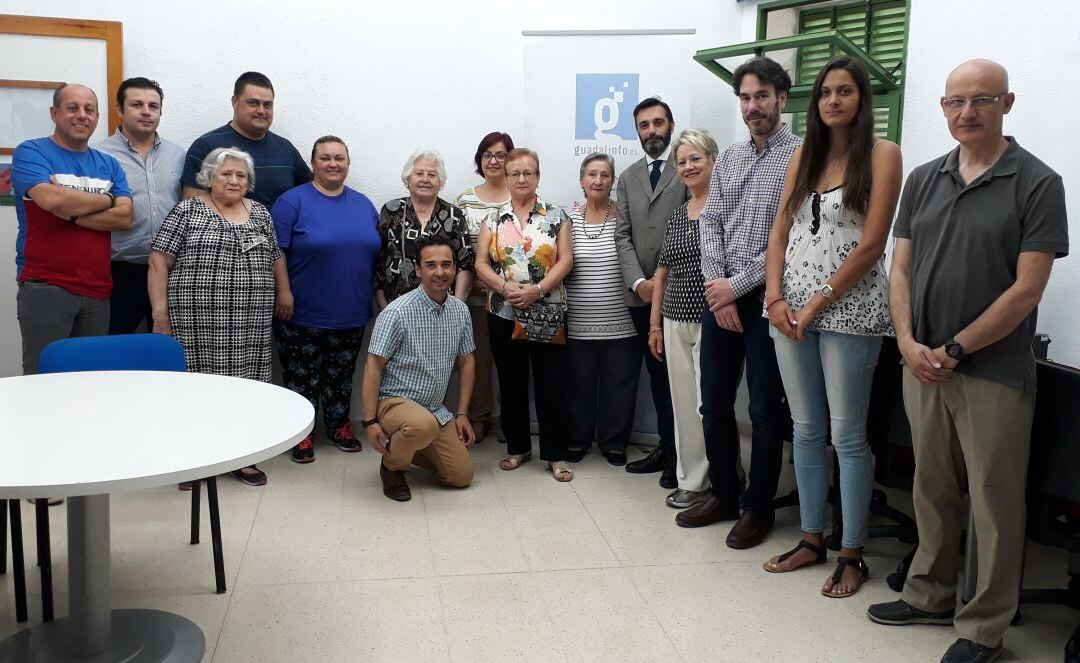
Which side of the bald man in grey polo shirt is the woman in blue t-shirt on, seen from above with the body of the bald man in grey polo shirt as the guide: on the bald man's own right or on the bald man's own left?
on the bald man's own right

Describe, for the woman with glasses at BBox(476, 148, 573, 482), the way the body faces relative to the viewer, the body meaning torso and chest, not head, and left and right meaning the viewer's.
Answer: facing the viewer

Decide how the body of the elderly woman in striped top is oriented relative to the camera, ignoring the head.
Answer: toward the camera

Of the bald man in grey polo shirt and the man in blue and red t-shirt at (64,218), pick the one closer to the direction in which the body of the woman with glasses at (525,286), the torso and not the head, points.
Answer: the bald man in grey polo shirt

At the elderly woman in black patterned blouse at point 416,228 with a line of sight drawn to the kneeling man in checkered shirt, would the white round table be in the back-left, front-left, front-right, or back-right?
front-right

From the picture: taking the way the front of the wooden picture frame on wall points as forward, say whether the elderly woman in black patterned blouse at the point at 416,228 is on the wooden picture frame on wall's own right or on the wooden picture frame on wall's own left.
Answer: on the wooden picture frame on wall's own left

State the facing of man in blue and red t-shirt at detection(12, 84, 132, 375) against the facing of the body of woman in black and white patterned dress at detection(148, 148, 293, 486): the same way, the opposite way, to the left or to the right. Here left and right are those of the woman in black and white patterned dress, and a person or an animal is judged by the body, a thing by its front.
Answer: the same way

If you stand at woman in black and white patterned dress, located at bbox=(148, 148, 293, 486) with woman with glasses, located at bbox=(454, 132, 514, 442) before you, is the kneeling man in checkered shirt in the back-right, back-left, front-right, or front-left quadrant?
front-right

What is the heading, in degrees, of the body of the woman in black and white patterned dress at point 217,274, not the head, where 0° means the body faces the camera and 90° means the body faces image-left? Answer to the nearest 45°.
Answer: approximately 315°

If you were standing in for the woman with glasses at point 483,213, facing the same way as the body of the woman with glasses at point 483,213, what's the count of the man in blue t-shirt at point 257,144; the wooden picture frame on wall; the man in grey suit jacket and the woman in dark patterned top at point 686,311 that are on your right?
2

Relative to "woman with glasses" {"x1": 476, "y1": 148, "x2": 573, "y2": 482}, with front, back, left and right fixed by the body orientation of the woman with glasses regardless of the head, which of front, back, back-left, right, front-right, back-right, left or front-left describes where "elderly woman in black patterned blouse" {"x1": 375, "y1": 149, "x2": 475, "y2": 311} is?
back-right

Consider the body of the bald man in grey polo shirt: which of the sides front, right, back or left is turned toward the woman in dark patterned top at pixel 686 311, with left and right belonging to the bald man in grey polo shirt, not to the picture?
right

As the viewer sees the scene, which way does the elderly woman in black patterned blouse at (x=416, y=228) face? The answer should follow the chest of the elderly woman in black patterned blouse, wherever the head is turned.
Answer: toward the camera

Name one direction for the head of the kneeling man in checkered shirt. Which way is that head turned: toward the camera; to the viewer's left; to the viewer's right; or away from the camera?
toward the camera

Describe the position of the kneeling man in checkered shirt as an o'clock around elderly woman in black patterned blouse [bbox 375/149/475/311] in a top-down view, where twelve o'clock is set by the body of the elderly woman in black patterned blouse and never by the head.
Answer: The kneeling man in checkered shirt is roughly at 12 o'clock from the elderly woman in black patterned blouse.

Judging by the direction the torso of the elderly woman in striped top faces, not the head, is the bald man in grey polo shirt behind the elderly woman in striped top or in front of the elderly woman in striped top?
in front

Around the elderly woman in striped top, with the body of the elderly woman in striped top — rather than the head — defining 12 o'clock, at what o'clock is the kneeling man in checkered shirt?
The kneeling man in checkered shirt is roughly at 2 o'clock from the elderly woman in striped top.
